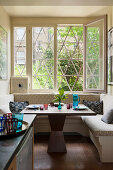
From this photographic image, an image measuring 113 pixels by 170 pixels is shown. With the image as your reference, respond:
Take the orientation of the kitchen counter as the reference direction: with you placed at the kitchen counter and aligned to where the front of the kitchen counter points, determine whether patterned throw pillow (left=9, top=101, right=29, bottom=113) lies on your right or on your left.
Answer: on your left

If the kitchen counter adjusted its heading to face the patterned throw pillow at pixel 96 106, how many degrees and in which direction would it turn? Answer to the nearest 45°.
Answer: approximately 45° to its left

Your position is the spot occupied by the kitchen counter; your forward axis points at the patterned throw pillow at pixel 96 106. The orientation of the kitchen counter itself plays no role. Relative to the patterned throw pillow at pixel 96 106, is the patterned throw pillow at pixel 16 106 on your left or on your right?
left

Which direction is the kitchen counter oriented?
to the viewer's right
